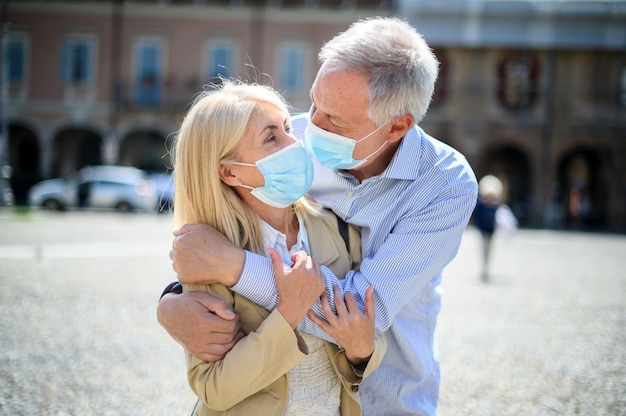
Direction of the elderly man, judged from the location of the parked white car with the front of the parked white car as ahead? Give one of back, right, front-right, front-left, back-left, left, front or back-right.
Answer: left

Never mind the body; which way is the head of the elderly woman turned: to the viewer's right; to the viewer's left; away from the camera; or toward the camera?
to the viewer's right

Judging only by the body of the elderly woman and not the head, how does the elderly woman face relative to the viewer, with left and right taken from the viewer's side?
facing the viewer and to the right of the viewer

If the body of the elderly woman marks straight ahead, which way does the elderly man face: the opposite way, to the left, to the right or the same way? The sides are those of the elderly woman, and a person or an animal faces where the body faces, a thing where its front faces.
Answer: to the right

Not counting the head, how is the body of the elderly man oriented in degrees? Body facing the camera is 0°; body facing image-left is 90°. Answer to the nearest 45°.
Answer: approximately 45°

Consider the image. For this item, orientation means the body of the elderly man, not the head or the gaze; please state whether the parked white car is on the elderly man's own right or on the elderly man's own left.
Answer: on the elderly man's own right

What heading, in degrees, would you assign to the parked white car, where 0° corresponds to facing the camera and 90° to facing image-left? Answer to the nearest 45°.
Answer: approximately 90°

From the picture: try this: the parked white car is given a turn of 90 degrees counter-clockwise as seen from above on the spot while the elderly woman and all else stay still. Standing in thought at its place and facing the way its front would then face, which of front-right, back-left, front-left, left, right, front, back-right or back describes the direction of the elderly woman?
front
